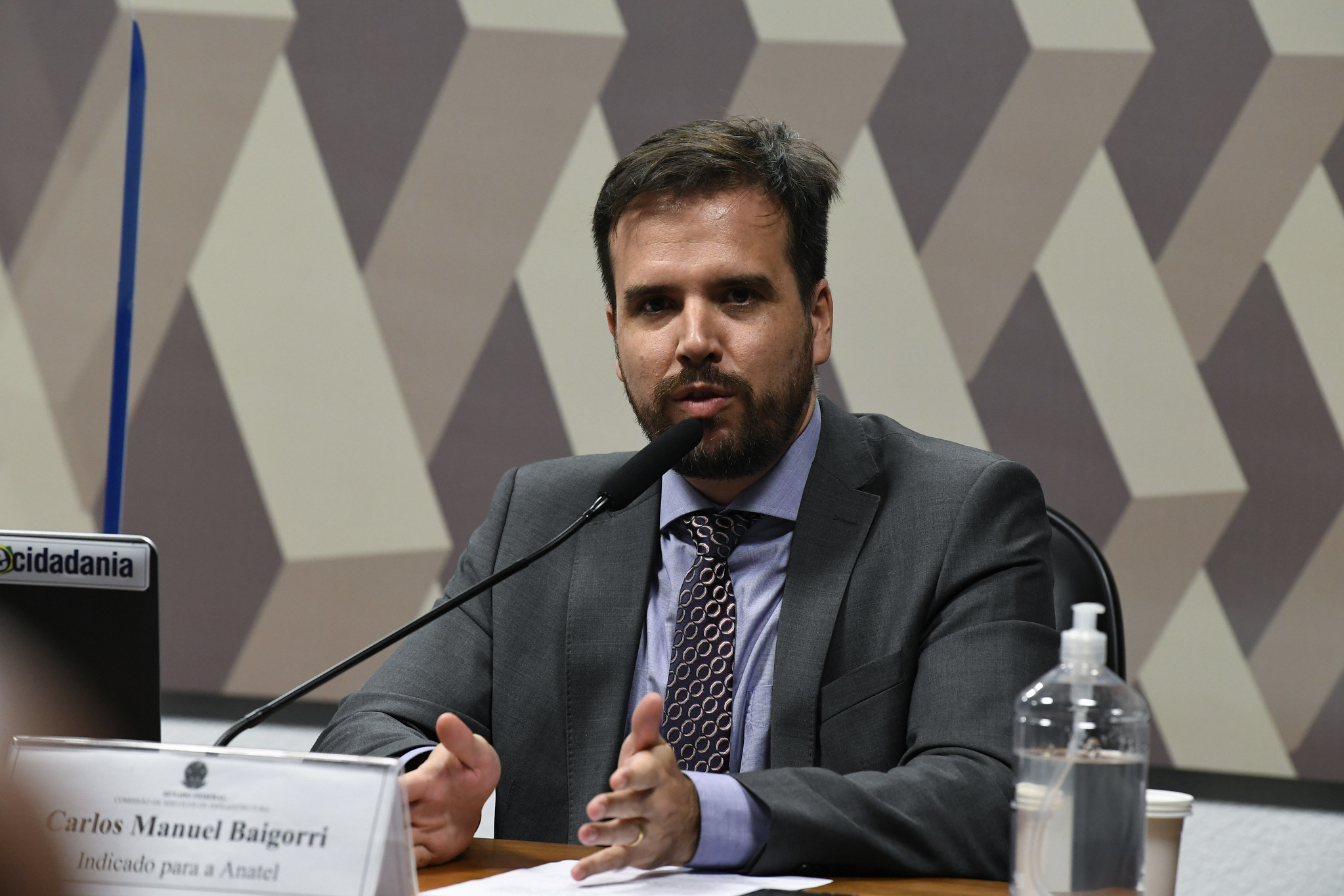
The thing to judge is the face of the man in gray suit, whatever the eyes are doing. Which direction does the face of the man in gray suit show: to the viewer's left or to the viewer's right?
to the viewer's left

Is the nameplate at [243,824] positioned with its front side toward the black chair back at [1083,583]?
no

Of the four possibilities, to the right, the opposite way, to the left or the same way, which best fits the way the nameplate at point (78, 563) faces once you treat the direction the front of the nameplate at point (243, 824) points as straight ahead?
the same way

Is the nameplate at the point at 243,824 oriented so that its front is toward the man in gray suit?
no

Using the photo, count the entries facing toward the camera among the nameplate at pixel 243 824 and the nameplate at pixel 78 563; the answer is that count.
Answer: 2

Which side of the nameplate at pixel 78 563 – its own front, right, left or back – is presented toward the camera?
front

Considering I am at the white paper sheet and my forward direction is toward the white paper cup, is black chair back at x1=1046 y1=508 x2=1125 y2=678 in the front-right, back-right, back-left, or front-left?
front-left
